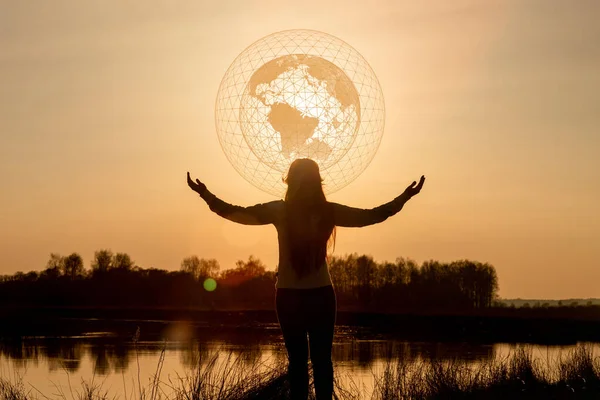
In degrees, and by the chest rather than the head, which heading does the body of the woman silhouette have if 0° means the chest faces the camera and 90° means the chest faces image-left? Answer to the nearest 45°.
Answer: approximately 180°
